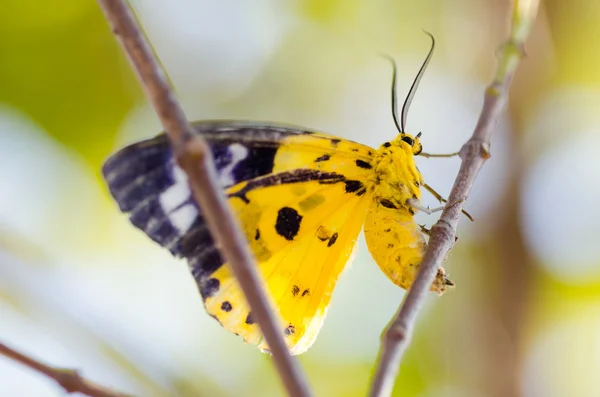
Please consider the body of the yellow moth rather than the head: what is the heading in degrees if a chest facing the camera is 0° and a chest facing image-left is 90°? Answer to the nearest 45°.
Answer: approximately 270°

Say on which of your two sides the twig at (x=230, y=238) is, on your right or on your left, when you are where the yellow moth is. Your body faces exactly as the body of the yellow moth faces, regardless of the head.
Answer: on your right
